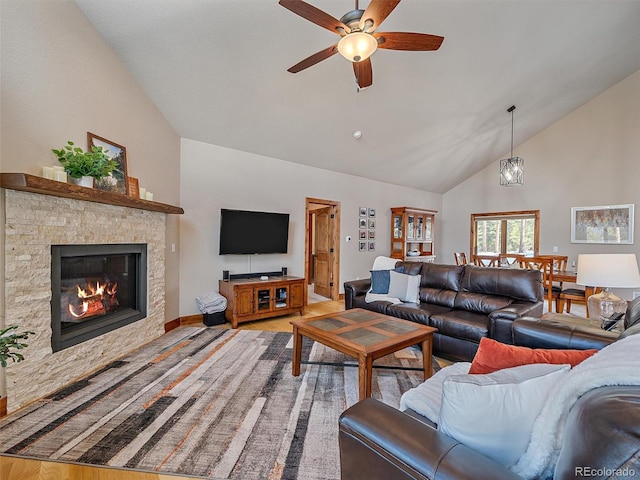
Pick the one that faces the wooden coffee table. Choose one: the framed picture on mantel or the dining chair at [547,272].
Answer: the framed picture on mantel

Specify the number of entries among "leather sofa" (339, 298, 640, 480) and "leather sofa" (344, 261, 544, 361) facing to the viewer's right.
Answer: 0

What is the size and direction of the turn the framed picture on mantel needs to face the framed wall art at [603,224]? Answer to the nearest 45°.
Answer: approximately 45° to its left

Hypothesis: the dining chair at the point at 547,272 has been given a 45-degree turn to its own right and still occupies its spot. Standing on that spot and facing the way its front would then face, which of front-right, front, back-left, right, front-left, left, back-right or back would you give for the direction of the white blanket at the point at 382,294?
back-right

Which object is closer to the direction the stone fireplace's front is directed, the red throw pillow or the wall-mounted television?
the red throw pillow

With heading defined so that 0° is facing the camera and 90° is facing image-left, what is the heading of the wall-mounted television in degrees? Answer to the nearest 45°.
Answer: approximately 315°

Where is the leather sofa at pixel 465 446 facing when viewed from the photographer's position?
facing away from the viewer and to the left of the viewer

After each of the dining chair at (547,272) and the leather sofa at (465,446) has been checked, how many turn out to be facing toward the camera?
0

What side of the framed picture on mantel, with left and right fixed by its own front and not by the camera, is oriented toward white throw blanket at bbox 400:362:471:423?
front

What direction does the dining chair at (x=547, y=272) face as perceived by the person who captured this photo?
facing away from the viewer and to the right of the viewer

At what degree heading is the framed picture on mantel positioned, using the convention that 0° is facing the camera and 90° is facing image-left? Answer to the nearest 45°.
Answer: approximately 315°

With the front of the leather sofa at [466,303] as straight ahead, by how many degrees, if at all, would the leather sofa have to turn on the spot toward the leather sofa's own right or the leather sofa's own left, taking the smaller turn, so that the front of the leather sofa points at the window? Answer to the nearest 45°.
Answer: approximately 135° to the leather sofa's own right

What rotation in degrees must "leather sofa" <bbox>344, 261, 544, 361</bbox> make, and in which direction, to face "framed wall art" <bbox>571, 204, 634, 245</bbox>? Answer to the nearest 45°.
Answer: approximately 180°
